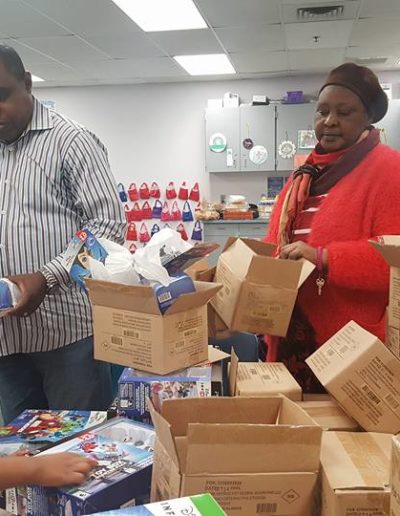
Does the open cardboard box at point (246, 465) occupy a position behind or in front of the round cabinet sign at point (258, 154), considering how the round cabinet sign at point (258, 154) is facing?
in front

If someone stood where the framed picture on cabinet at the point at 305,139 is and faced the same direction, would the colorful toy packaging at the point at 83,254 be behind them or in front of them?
in front

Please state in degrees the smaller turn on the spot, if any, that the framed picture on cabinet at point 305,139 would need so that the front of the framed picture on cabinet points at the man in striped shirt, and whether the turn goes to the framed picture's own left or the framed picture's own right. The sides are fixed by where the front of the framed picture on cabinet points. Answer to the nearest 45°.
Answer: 0° — it already faces them

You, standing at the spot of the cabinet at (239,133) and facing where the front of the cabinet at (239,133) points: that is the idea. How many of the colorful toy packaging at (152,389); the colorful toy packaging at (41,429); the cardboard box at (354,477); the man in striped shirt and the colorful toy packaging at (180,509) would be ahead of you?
5

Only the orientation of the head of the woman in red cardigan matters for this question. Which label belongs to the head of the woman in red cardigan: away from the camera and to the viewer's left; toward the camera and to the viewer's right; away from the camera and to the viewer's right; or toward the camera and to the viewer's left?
toward the camera and to the viewer's left

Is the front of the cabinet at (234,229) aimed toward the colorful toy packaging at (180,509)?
yes

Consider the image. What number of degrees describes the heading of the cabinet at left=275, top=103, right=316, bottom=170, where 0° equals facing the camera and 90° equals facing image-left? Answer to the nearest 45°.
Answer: approximately 0°

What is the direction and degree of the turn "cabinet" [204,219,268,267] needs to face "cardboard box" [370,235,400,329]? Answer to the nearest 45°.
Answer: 0° — it already faces it

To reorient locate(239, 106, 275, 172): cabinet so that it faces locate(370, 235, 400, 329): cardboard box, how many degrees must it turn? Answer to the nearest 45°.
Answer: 0° — it already faces it

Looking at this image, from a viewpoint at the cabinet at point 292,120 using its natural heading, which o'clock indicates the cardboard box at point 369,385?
The cardboard box is roughly at 12 o'clock from the cabinet.

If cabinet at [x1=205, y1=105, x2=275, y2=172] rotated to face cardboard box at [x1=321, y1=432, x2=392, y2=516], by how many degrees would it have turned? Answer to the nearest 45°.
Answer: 0° — it already faces it

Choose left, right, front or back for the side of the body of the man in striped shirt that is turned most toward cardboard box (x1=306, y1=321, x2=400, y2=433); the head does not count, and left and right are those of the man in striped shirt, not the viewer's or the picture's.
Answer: left

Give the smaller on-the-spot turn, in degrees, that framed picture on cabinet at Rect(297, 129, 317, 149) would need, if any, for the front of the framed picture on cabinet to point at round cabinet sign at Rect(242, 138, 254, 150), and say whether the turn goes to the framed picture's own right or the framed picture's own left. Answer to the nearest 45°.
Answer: approximately 90° to the framed picture's own right
